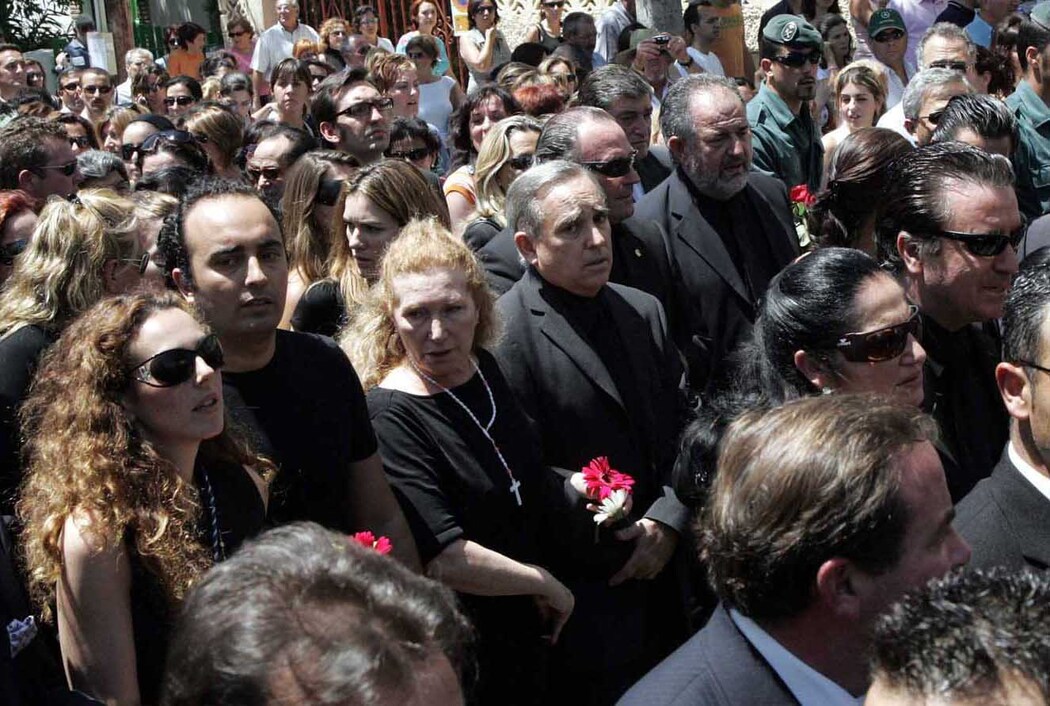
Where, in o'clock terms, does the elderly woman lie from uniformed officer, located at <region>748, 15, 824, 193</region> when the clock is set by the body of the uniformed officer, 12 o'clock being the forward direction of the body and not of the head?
The elderly woman is roughly at 2 o'clock from the uniformed officer.

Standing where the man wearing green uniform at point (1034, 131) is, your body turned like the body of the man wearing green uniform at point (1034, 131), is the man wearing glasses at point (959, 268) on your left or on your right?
on your right

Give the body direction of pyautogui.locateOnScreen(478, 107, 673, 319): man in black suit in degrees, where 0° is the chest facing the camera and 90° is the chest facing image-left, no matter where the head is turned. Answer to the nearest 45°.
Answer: approximately 315°

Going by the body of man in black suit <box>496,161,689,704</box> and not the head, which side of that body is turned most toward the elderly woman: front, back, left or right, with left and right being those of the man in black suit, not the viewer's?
right

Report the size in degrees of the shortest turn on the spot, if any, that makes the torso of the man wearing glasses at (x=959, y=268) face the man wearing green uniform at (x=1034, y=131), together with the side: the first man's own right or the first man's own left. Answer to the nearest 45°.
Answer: approximately 135° to the first man's own left

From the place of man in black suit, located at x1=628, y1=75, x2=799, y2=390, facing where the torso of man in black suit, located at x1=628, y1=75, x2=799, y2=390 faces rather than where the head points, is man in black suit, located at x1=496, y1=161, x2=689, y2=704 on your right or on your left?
on your right
